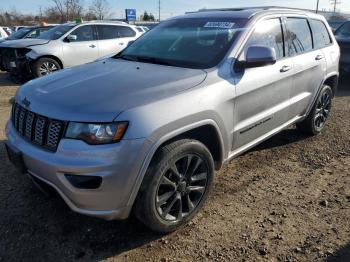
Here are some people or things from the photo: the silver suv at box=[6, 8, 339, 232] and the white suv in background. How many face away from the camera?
0

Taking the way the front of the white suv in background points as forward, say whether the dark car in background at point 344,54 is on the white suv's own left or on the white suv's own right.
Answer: on the white suv's own left

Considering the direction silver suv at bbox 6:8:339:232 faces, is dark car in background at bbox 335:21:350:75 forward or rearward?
rearward

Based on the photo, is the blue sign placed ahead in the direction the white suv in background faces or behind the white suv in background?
behind

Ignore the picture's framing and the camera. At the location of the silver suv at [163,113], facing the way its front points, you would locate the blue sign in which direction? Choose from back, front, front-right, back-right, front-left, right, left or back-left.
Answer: back-right

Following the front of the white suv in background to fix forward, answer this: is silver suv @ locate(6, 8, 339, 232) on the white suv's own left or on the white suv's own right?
on the white suv's own left

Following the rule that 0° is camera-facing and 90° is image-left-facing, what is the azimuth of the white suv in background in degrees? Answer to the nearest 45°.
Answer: approximately 45°

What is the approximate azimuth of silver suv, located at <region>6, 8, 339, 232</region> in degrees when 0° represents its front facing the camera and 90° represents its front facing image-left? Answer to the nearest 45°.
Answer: approximately 45°
